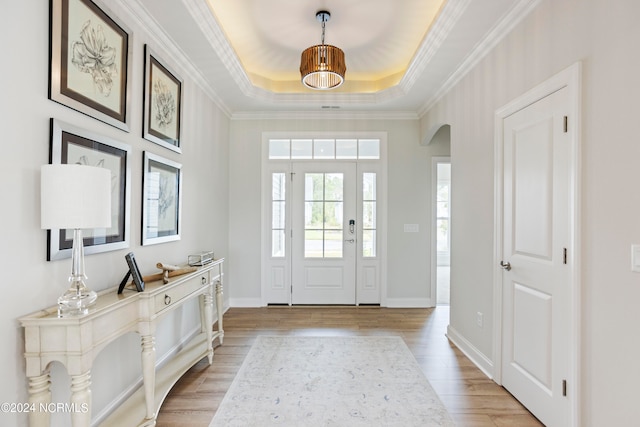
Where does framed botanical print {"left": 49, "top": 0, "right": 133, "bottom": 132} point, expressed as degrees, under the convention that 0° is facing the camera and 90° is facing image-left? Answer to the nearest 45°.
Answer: approximately 315°

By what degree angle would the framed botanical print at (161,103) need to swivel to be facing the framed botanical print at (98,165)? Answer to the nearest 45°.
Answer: approximately 90° to its right

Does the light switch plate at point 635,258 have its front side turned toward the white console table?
yes

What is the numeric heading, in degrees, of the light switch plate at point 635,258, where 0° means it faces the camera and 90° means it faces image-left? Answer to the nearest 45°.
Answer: approximately 45°

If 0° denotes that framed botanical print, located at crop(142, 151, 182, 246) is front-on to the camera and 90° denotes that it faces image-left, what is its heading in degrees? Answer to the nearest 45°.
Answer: approximately 315°

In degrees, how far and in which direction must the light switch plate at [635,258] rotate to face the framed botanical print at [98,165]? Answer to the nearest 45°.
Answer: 0° — it already faces it

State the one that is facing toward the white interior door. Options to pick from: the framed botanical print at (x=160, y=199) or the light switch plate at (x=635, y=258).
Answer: the framed botanical print

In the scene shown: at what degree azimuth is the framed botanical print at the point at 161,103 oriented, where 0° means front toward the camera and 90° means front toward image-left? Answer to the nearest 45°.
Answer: approximately 315°
